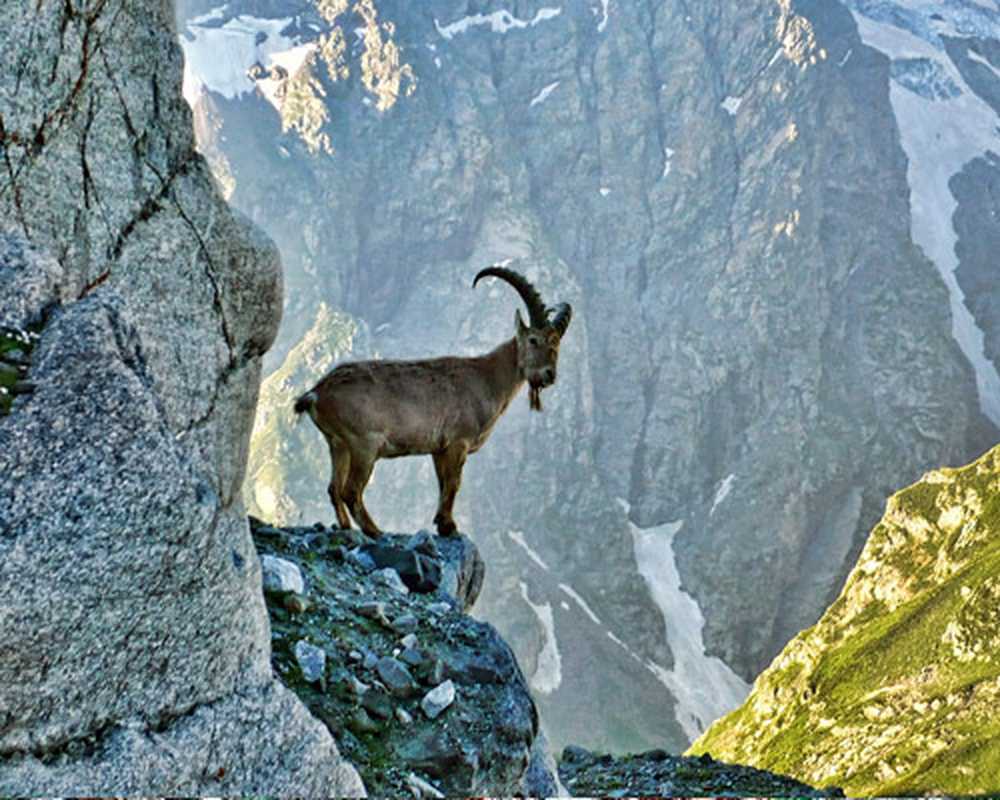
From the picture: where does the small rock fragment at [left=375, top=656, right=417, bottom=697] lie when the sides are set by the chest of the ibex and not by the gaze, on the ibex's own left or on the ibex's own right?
on the ibex's own right

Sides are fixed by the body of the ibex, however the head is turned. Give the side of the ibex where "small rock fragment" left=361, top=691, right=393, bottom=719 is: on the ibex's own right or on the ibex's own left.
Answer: on the ibex's own right

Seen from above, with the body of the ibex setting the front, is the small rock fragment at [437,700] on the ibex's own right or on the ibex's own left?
on the ibex's own right

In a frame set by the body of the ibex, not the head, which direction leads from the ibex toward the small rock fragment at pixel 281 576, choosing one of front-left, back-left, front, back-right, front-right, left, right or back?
right

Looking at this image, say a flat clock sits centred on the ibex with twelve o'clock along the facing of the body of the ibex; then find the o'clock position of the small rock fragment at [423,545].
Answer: The small rock fragment is roughly at 3 o'clock from the ibex.

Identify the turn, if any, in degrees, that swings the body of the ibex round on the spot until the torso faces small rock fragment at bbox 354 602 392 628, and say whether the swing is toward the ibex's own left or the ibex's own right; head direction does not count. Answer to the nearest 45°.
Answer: approximately 90° to the ibex's own right

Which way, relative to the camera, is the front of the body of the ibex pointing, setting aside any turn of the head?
to the viewer's right

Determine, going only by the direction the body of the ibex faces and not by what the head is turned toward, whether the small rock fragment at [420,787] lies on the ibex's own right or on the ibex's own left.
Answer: on the ibex's own right

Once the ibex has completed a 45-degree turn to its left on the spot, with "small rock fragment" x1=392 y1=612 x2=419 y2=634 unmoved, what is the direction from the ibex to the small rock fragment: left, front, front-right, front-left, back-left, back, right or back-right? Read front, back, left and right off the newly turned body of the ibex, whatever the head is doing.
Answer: back-right

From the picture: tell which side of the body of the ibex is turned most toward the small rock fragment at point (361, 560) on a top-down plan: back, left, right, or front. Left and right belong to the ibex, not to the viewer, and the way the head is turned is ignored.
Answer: right
